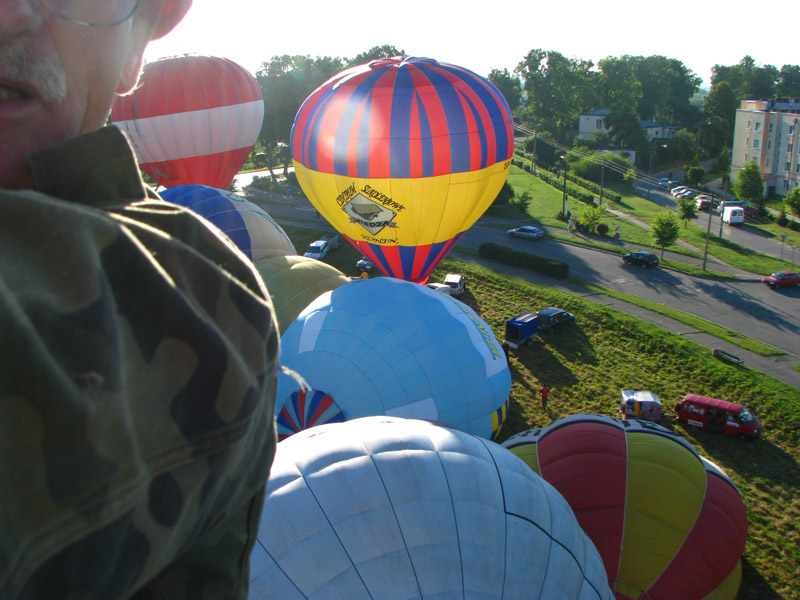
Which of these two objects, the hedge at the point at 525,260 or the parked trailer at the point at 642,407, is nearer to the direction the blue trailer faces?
the hedge

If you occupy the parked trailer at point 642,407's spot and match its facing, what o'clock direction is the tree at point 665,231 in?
The tree is roughly at 9 o'clock from the parked trailer.

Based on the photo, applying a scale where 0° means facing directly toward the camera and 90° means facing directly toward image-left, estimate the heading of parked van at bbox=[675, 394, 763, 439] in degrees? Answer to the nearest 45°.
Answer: approximately 315°

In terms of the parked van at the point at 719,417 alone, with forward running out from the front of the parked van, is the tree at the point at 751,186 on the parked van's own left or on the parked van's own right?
on the parked van's own left

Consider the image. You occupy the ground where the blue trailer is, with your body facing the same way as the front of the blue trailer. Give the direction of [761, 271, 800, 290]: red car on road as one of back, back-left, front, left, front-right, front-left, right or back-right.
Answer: front

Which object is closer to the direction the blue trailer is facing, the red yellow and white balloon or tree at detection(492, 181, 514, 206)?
the tree

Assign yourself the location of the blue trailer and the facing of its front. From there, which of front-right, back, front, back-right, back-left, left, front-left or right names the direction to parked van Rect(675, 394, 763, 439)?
right

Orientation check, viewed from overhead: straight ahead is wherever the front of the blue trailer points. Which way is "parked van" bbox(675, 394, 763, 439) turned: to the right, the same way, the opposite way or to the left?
to the right

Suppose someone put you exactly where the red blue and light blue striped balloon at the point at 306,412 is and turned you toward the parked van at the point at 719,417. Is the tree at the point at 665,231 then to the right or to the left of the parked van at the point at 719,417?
left

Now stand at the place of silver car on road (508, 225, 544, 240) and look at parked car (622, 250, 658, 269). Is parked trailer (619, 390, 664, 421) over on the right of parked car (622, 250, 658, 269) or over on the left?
right

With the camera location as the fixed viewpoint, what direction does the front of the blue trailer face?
facing away from the viewer and to the right of the viewer

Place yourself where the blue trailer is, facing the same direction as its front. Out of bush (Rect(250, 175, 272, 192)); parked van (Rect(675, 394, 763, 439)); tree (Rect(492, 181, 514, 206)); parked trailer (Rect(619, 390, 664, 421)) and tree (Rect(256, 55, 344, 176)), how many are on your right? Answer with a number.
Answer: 2

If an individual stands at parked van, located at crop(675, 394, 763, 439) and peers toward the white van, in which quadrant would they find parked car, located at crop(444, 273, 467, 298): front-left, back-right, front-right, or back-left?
front-left

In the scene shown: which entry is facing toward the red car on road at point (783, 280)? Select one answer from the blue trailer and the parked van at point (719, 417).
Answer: the blue trailer

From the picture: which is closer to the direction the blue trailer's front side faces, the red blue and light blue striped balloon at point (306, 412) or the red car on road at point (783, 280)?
the red car on road

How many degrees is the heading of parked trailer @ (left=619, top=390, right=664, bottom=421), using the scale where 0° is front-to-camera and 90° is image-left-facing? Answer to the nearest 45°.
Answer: approximately 270°

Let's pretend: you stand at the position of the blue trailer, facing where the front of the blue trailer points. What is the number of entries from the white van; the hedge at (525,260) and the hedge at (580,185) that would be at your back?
0

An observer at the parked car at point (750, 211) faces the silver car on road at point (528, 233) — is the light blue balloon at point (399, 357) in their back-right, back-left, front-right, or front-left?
front-left

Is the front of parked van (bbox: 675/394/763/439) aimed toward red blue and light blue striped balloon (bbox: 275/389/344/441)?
no
